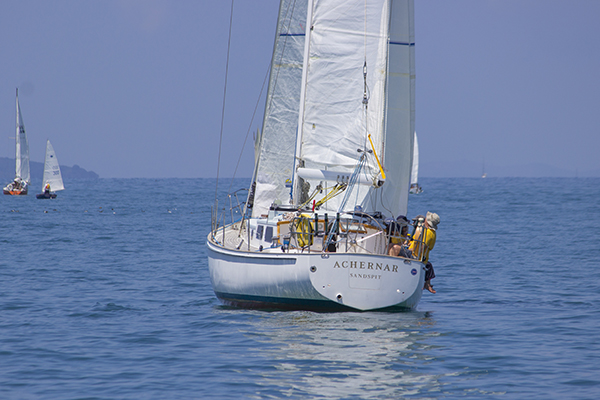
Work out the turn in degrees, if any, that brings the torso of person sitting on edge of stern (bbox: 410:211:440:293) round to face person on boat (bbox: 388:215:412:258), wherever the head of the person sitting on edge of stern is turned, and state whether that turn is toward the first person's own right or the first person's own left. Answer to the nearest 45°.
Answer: approximately 135° to the first person's own right

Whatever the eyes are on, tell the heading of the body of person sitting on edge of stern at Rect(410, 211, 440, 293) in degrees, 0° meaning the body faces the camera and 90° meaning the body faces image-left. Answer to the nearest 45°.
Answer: approximately 270°
